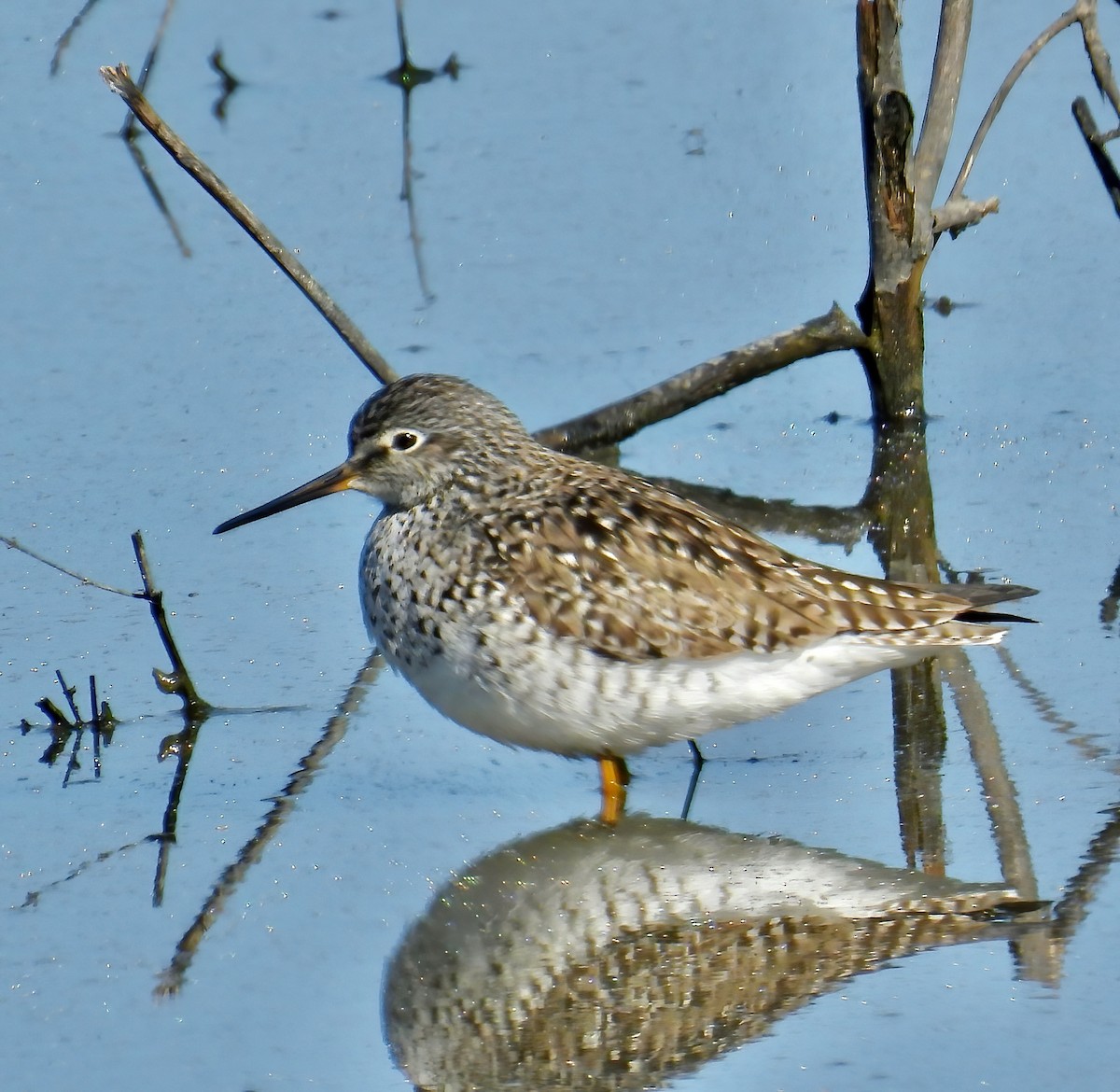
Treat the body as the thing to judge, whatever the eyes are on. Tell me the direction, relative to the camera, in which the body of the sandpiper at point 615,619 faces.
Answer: to the viewer's left
